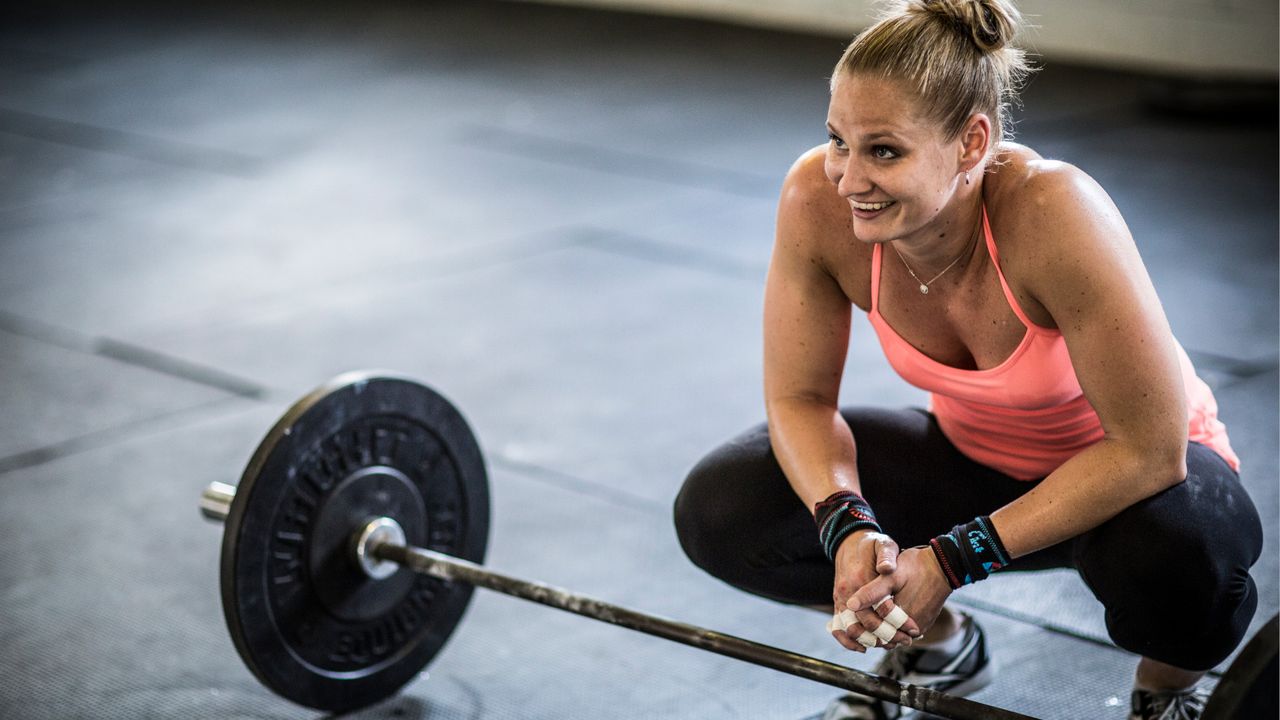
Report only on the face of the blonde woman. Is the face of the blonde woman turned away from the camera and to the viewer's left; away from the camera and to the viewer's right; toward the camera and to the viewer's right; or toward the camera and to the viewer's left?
toward the camera and to the viewer's left

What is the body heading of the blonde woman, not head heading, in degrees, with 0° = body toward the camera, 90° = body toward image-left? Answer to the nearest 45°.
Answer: approximately 45°
